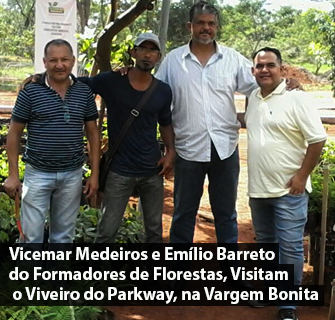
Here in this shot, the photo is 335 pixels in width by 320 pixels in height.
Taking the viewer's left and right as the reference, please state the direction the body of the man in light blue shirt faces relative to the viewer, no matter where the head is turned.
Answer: facing the viewer

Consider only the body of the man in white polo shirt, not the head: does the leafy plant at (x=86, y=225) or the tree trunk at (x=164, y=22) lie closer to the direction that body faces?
the leafy plant

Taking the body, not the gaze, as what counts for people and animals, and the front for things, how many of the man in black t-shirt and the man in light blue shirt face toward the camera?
2

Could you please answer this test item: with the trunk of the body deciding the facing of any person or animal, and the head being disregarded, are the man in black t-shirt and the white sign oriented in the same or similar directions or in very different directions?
same or similar directions

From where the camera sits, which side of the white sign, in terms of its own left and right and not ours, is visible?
front

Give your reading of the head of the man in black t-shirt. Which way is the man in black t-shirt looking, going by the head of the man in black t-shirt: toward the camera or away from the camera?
toward the camera

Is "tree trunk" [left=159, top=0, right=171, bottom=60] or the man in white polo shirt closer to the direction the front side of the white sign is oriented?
the man in white polo shirt

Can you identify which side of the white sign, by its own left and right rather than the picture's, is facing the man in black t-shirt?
front

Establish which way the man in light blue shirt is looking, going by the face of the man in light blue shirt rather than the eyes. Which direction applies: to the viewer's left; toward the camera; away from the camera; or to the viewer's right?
toward the camera

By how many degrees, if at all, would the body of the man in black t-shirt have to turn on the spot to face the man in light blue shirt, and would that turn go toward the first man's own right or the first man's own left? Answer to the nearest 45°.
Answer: approximately 90° to the first man's own left

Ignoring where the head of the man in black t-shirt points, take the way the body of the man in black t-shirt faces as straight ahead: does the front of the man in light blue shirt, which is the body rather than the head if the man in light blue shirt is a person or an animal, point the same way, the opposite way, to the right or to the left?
the same way

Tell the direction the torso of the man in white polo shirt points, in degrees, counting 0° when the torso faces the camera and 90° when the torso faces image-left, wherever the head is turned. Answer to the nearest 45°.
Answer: approximately 45°

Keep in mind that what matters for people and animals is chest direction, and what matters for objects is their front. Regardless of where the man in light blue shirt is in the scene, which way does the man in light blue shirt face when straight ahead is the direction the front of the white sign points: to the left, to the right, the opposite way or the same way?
the same way

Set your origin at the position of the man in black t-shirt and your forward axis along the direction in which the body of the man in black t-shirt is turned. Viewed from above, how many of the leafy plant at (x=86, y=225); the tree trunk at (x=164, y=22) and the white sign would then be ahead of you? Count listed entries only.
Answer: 0
